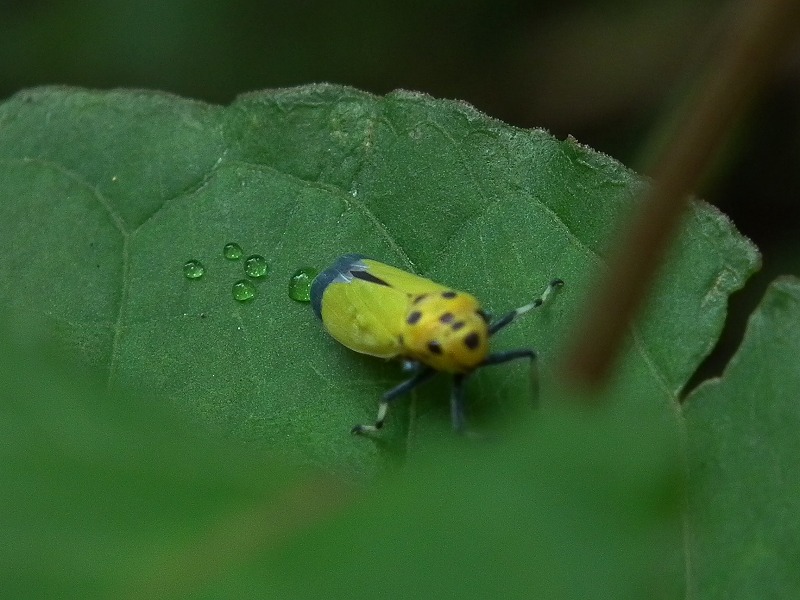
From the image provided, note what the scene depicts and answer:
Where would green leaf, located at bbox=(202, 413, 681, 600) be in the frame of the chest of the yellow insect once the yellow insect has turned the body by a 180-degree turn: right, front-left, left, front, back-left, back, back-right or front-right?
back-left

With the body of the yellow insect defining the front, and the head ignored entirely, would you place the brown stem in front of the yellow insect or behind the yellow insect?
in front

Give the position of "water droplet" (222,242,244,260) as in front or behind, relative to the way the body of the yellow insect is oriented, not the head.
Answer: behind

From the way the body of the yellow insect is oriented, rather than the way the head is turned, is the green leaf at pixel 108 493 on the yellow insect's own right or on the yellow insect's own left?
on the yellow insect's own right

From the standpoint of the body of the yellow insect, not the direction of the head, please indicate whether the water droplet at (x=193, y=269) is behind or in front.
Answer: behind
